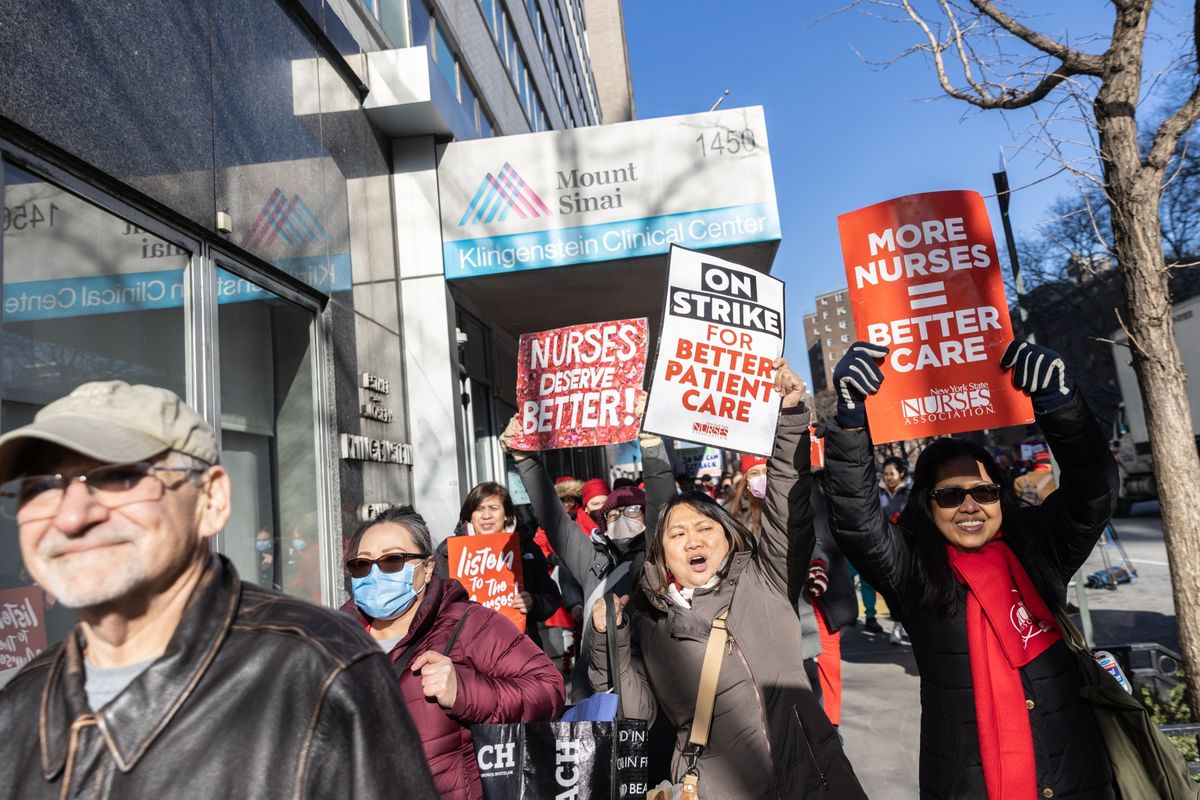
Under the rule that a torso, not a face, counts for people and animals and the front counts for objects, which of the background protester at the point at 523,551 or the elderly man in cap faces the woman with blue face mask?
the background protester

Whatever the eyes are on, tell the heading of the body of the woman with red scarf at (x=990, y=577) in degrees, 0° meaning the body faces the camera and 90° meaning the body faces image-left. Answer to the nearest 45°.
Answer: approximately 0°

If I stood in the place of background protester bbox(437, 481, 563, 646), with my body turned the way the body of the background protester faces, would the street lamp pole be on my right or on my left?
on my left

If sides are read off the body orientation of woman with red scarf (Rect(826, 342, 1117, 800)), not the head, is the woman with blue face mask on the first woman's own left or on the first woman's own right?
on the first woman's own right

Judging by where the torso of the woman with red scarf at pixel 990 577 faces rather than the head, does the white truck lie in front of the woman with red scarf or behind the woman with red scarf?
behind

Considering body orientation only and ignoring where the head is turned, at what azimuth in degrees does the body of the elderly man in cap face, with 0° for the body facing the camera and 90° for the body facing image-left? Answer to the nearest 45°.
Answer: approximately 45°

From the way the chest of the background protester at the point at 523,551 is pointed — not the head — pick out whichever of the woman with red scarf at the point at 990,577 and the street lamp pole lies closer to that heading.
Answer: the woman with red scarf

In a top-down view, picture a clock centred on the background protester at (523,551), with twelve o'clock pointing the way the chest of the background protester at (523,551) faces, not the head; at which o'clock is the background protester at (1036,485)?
the background protester at (1036,485) is roughly at 8 o'clock from the background protester at (523,551).

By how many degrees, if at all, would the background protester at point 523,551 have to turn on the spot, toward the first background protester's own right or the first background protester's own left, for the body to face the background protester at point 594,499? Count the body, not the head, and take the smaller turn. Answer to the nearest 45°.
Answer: approximately 135° to the first background protester's own left

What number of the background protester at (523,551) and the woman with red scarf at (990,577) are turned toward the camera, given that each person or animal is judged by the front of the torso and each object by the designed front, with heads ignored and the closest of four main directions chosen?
2
